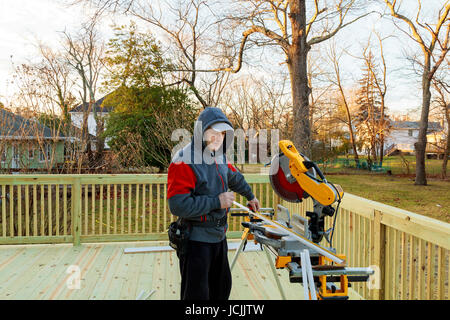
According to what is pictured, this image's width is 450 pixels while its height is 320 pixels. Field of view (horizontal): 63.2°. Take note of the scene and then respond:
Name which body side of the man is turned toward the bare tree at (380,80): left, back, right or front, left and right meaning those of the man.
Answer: left

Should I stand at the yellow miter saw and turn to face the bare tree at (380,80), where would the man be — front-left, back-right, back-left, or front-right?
back-left

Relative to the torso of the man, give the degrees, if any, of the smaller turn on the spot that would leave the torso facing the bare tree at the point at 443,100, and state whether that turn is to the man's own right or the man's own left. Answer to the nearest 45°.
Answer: approximately 90° to the man's own left

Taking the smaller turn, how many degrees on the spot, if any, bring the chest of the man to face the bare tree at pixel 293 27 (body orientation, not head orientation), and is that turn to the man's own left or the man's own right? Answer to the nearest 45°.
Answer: approximately 135° to the man's own left

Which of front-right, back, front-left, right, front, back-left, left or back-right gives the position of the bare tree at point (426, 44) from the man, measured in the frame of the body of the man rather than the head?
left

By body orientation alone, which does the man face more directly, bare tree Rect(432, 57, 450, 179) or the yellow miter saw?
the yellow miter saw

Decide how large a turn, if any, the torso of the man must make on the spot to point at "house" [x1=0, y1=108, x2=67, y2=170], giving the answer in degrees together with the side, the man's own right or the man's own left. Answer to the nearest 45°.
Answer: approximately 180°

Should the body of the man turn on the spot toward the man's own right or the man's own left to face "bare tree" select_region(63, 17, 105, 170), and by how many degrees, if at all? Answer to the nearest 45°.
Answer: approximately 135° to the man's own left

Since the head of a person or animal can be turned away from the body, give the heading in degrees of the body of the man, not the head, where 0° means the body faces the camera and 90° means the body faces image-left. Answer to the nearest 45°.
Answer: approximately 315°
